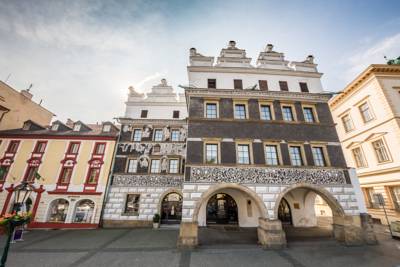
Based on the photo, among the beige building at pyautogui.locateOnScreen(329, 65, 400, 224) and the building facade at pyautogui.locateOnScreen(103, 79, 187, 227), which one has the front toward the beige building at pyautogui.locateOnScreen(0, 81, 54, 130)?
the beige building at pyautogui.locateOnScreen(329, 65, 400, 224)

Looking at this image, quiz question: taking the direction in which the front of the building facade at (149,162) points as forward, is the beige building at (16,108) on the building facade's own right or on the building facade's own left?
on the building facade's own right

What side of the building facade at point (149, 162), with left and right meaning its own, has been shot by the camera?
front

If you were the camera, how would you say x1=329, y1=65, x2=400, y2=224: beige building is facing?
facing the viewer and to the left of the viewer

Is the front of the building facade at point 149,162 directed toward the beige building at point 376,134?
no

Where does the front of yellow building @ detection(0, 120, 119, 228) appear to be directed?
toward the camera

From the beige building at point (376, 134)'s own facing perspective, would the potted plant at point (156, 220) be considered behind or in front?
in front

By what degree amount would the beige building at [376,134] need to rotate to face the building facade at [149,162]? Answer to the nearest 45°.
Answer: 0° — it already faces it

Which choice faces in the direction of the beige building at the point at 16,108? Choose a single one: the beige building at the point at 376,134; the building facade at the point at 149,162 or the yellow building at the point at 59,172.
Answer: the beige building at the point at 376,134

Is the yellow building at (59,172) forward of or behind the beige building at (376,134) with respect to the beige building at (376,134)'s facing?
forward

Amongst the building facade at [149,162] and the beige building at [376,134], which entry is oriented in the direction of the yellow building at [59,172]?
the beige building

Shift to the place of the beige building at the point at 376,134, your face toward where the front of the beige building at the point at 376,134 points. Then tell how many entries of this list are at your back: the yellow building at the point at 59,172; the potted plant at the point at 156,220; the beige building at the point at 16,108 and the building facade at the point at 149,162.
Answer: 0

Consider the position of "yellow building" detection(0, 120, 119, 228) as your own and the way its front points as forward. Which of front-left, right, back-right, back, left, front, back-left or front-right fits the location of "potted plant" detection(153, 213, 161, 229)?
front-left
